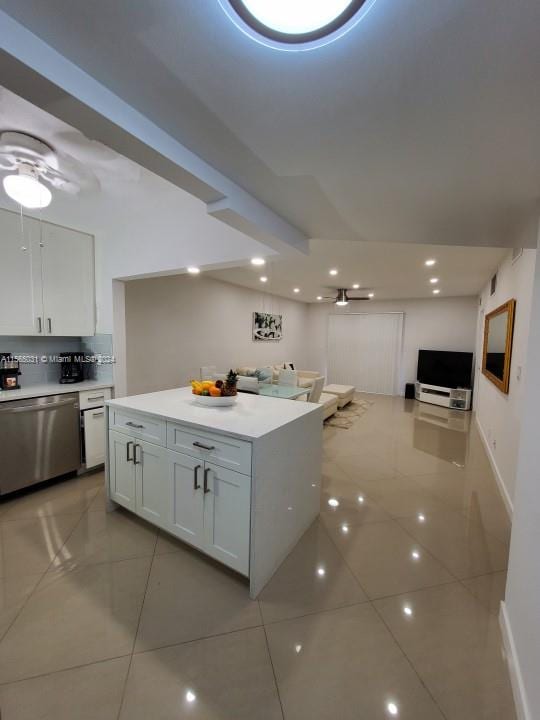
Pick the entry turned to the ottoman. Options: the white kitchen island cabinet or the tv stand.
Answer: the tv stand

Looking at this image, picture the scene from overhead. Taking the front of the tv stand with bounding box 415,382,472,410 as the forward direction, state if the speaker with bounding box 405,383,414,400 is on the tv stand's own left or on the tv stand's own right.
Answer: on the tv stand's own right

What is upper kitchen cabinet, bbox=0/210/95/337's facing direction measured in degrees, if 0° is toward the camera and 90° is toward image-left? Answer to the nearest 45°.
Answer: approximately 315°

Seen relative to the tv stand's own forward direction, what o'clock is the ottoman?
The ottoman is roughly at 12 o'clock from the tv stand.

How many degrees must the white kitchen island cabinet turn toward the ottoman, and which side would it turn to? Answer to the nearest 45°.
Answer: approximately 180°

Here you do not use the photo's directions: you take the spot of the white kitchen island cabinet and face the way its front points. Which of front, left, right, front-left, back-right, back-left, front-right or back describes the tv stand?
back

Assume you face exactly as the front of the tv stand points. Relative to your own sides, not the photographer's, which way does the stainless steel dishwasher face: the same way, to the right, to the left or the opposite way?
the opposite way

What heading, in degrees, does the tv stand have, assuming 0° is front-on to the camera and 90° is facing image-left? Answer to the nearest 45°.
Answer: approximately 45°

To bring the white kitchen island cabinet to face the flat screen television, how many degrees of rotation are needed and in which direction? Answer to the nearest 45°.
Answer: approximately 180°

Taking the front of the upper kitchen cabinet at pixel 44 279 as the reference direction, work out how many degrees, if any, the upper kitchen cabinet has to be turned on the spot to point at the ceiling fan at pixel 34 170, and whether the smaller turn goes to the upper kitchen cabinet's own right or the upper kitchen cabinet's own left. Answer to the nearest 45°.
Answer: approximately 45° to the upper kitchen cabinet's own right
